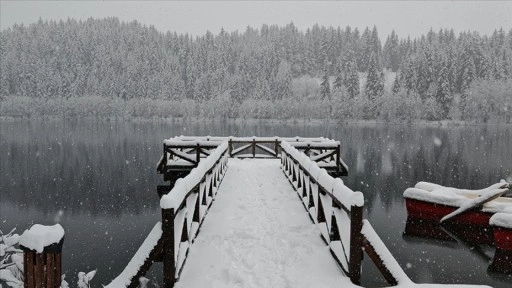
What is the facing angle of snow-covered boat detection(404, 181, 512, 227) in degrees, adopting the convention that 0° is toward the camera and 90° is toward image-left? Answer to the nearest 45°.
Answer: approximately 90°

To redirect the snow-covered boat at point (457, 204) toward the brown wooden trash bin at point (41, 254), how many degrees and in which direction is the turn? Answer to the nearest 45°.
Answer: approximately 90° to its left

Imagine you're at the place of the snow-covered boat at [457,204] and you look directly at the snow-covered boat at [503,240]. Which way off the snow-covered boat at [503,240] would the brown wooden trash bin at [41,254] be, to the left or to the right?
right

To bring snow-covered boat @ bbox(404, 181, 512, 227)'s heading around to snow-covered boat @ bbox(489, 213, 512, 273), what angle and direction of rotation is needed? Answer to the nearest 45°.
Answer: approximately 90° to its left

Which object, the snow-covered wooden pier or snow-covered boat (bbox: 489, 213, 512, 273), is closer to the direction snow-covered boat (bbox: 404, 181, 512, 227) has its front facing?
the snow-covered wooden pier
